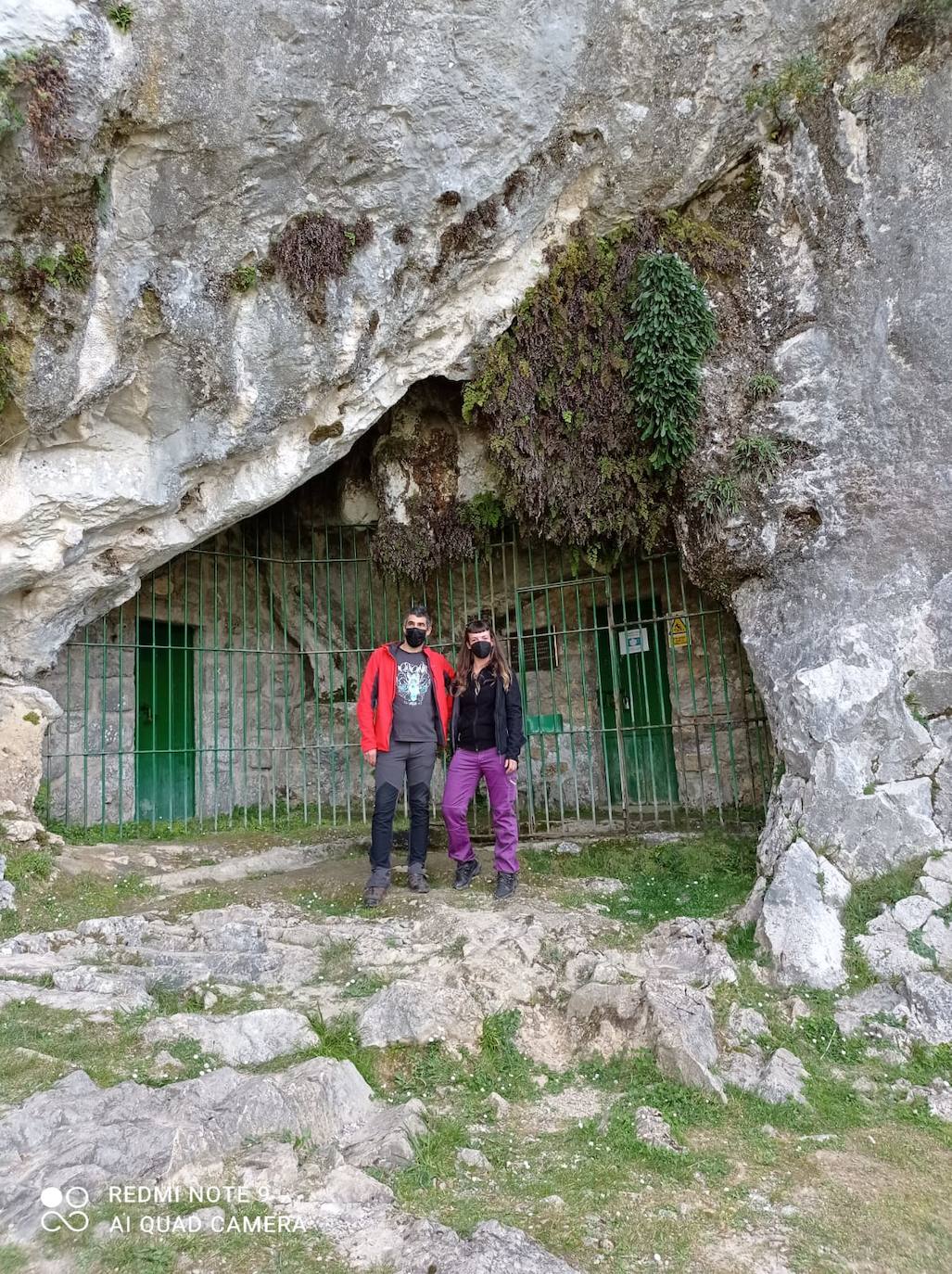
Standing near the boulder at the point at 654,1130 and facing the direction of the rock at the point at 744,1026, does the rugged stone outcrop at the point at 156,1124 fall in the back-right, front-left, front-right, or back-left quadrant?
back-left

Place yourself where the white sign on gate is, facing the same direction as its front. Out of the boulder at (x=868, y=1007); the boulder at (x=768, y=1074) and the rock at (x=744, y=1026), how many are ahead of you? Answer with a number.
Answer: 3

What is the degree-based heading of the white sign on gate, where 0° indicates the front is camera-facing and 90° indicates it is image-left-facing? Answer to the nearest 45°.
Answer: approximately 0°

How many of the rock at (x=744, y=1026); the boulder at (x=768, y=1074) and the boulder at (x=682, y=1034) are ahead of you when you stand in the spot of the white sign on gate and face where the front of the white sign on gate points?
3

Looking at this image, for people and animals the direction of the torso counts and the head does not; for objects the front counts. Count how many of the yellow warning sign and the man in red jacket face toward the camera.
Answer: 2

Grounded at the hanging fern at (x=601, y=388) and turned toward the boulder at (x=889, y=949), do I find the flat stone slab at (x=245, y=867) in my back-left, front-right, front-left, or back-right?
back-right

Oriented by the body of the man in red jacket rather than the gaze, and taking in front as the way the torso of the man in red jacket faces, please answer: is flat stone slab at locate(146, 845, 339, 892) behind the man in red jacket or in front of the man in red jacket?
behind

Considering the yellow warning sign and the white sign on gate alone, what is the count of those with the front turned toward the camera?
2
